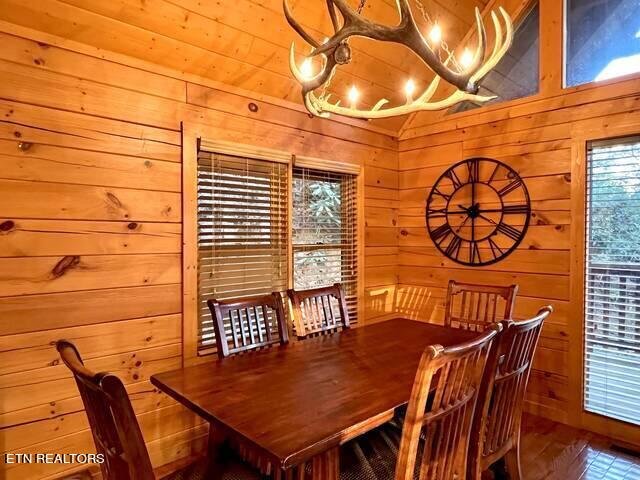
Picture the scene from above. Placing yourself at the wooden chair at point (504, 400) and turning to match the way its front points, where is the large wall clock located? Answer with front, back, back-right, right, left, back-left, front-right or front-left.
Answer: front-right

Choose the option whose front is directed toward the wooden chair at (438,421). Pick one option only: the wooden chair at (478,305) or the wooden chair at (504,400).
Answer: the wooden chair at (478,305)

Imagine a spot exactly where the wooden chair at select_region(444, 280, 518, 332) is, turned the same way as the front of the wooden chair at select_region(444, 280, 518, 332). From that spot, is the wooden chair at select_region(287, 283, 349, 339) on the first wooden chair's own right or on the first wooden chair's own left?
on the first wooden chair's own right

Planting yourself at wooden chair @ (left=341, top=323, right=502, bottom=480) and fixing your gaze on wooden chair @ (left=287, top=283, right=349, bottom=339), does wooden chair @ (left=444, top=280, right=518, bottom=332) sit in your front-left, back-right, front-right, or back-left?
front-right

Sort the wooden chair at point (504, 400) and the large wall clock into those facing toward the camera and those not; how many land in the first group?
1

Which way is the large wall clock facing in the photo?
toward the camera

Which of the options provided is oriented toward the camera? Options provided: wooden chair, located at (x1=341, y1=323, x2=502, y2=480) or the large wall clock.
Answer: the large wall clock

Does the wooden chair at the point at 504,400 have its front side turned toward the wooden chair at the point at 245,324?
no

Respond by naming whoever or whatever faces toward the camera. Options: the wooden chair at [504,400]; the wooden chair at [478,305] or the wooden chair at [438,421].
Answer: the wooden chair at [478,305]

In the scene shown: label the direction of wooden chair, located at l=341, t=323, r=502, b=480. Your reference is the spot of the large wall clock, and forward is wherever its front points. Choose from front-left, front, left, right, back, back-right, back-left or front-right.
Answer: front

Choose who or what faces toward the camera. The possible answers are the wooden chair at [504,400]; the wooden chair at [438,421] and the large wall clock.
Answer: the large wall clock

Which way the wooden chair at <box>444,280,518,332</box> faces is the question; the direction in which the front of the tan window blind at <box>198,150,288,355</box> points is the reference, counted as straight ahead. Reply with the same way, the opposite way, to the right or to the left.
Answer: to the right

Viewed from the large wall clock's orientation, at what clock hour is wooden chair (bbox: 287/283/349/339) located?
The wooden chair is roughly at 1 o'clock from the large wall clock.

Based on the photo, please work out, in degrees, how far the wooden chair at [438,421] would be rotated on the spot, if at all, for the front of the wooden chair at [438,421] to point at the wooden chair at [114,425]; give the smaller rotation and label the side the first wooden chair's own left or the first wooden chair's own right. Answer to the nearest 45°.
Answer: approximately 90° to the first wooden chair's own left

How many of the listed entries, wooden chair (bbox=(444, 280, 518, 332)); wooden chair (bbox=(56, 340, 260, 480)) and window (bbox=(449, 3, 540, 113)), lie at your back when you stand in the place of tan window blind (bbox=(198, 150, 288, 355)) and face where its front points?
0

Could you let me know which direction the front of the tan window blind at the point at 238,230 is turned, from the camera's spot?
facing the viewer and to the right of the viewer

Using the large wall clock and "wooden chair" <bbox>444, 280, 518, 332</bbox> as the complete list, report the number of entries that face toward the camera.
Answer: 2

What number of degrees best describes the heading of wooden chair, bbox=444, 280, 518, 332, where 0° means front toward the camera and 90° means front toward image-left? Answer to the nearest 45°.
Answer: approximately 0°

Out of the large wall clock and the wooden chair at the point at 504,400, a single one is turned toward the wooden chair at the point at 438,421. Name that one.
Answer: the large wall clock

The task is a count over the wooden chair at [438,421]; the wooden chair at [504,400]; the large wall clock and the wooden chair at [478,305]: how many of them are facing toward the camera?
2
